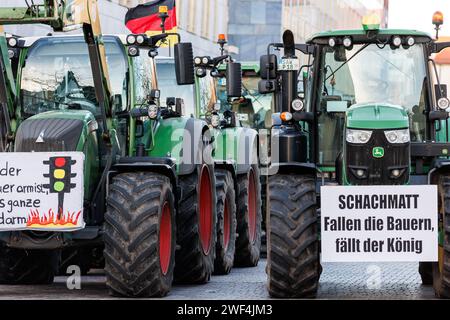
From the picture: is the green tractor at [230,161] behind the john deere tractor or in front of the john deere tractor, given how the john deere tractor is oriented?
behind

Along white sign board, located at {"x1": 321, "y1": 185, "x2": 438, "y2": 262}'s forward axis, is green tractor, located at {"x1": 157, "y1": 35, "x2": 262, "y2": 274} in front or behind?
behind

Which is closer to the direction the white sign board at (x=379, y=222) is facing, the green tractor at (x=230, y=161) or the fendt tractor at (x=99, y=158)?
the fendt tractor

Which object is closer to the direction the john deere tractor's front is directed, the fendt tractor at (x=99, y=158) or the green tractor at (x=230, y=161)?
the fendt tractor

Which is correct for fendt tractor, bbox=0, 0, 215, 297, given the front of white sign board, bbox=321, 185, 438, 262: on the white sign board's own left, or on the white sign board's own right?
on the white sign board's own right

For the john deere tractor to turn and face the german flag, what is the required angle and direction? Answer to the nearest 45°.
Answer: approximately 135° to its right

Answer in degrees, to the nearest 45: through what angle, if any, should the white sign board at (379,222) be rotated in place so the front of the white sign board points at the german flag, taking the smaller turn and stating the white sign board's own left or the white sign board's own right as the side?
approximately 135° to the white sign board's own right

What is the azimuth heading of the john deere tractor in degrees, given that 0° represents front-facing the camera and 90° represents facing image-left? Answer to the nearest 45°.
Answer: approximately 0°

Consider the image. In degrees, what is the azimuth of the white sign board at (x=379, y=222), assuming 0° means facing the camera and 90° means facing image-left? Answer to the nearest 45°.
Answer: approximately 0°
